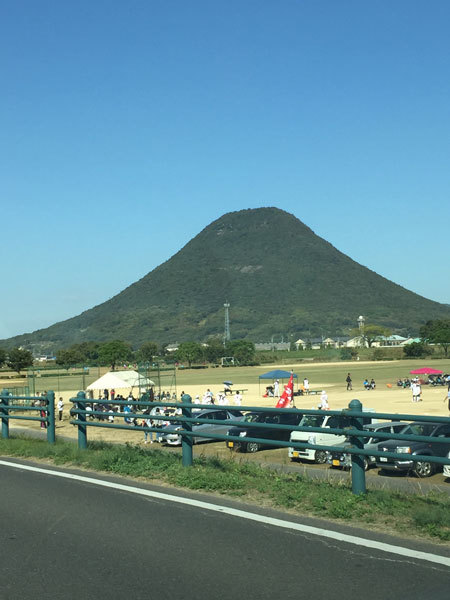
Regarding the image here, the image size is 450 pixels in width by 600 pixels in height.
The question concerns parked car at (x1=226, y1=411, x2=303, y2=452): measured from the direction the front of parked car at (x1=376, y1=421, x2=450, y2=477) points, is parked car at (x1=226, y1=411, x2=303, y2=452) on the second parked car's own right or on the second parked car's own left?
on the second parked car's own right

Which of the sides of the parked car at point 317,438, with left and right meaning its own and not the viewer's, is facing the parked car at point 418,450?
left

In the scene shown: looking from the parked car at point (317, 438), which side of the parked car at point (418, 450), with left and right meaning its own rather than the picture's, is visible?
right

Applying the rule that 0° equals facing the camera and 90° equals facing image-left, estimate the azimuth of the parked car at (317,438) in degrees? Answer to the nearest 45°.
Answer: approximately 45°

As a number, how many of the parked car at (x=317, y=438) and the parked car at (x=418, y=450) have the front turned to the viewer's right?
0

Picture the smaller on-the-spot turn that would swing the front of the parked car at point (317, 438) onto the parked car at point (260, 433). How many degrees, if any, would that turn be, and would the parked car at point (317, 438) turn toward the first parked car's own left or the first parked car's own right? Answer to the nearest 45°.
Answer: approximately 90° to the first parked car's own right

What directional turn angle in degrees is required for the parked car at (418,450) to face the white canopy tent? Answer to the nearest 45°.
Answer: approximately 90° to its right

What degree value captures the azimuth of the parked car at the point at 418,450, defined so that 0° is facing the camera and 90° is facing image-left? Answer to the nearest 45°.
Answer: approximately 45°

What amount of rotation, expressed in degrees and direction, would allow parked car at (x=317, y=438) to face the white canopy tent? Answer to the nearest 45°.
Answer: approximately 90° to its right
